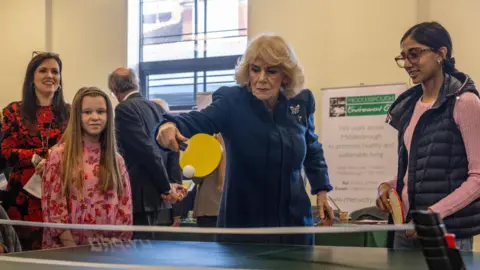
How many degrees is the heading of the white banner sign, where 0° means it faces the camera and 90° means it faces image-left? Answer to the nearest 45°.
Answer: approximately 0°

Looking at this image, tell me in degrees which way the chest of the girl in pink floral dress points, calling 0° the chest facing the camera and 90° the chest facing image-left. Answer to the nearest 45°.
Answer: approximately 0°

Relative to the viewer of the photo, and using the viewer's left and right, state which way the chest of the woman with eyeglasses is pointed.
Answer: facing the viewer and to the left of the viewer

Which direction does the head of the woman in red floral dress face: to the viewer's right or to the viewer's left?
to the viewer's right

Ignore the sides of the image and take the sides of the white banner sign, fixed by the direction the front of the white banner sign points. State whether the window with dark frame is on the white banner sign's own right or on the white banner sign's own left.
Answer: on the white banner sign's own right

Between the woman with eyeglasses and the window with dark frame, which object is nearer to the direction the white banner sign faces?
the woman with eyeglasses

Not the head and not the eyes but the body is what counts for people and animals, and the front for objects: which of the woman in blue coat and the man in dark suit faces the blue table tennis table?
the woman in blue coat

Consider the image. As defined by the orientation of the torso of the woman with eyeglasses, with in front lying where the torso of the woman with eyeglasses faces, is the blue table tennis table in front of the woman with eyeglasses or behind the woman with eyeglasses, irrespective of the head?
in front

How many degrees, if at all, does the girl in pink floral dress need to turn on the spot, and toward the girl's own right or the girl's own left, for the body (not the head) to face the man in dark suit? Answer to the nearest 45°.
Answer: approximately 180°

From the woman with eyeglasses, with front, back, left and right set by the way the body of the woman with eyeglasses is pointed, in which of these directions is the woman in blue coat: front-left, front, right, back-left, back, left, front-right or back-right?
front-right

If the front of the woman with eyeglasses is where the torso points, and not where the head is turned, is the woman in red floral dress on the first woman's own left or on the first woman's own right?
on the first woman's own right
